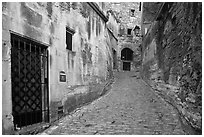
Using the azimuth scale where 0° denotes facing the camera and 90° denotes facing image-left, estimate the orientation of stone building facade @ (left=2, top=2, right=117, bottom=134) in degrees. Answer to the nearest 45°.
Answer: approximately 315°

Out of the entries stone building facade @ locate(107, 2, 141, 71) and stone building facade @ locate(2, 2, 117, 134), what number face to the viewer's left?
0

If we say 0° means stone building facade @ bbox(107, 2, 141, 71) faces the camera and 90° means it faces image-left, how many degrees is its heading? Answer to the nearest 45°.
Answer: approximately 0°

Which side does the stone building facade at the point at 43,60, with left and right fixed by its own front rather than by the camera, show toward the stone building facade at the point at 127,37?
left

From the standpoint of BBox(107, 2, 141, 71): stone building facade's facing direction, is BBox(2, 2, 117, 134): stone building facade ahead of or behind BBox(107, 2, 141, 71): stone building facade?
ahead
